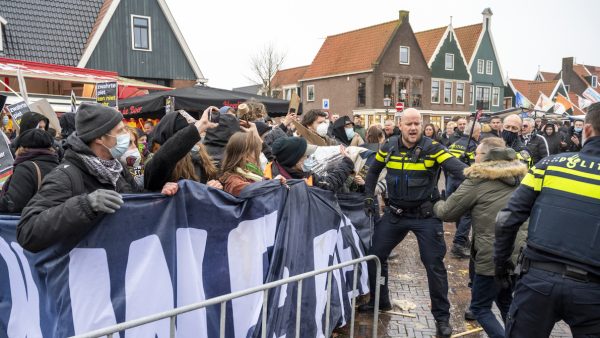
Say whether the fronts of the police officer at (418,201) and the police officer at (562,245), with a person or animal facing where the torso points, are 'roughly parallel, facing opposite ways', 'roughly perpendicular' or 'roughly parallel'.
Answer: roughly parallel, facing opposite ways

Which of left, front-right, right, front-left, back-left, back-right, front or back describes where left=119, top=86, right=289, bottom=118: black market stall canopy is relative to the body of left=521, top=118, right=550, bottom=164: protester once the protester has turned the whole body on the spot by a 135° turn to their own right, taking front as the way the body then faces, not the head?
left

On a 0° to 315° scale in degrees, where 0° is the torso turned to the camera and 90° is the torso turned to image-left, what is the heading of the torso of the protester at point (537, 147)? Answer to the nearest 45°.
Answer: approximately 45°

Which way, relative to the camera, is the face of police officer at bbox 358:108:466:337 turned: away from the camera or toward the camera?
toward the camera

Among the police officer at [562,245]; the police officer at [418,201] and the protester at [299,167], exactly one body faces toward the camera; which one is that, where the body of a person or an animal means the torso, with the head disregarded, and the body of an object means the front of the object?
the police officer at [418,201]

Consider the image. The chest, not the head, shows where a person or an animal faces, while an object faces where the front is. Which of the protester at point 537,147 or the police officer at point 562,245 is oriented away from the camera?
the police officer

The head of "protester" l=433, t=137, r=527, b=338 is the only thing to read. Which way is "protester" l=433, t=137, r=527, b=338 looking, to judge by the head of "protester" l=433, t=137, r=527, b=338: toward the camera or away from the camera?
away from the camera

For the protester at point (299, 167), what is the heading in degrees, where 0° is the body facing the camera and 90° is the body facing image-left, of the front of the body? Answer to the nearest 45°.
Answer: approximately 270°

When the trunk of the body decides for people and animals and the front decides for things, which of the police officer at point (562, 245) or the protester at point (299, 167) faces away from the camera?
the police officer

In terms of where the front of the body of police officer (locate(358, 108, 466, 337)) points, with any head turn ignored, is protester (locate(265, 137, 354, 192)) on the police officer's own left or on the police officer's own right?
on the police officer's own right

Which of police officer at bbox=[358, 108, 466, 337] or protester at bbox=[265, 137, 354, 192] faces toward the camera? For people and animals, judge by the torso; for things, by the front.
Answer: the police officer

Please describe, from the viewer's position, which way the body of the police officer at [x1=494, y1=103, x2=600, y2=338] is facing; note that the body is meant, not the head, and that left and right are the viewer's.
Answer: facing away from the viewer

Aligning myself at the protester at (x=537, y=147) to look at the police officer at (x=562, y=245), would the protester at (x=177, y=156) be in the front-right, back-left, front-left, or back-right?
front-right

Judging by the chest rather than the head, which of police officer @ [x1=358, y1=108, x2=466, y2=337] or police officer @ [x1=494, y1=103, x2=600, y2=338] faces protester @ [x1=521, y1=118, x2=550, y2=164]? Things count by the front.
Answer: police officer @ [x1=494, y1=103, x2=600, y2=338]

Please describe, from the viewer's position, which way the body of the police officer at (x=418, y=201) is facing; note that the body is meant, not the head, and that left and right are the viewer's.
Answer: facing the viewer

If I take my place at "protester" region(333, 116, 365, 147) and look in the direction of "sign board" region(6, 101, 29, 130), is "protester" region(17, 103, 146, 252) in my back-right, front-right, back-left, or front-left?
front-left
